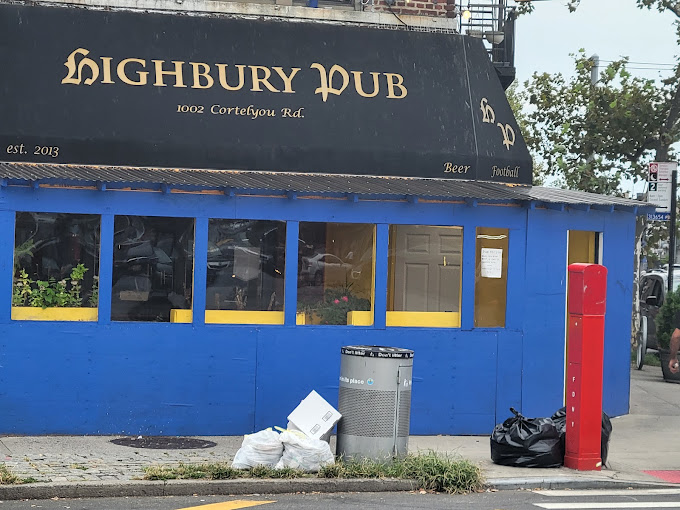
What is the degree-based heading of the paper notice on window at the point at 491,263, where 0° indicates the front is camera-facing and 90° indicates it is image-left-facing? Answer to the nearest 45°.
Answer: approximately 0°

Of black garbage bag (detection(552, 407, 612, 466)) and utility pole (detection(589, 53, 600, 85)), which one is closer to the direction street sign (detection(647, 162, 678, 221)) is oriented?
the black garbage bag

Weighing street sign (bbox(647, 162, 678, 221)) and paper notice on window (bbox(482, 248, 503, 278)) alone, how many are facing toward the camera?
2

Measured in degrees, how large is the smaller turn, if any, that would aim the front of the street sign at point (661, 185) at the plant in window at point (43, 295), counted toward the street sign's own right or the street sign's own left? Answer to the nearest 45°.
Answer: approximately 45° to the street sign's own right

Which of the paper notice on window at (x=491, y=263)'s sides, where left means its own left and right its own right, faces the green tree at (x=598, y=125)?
back

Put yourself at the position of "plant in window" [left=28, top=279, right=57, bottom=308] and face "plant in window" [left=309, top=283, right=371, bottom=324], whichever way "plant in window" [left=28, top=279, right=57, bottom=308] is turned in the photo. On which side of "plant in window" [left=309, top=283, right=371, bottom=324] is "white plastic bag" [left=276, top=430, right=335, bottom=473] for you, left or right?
right
